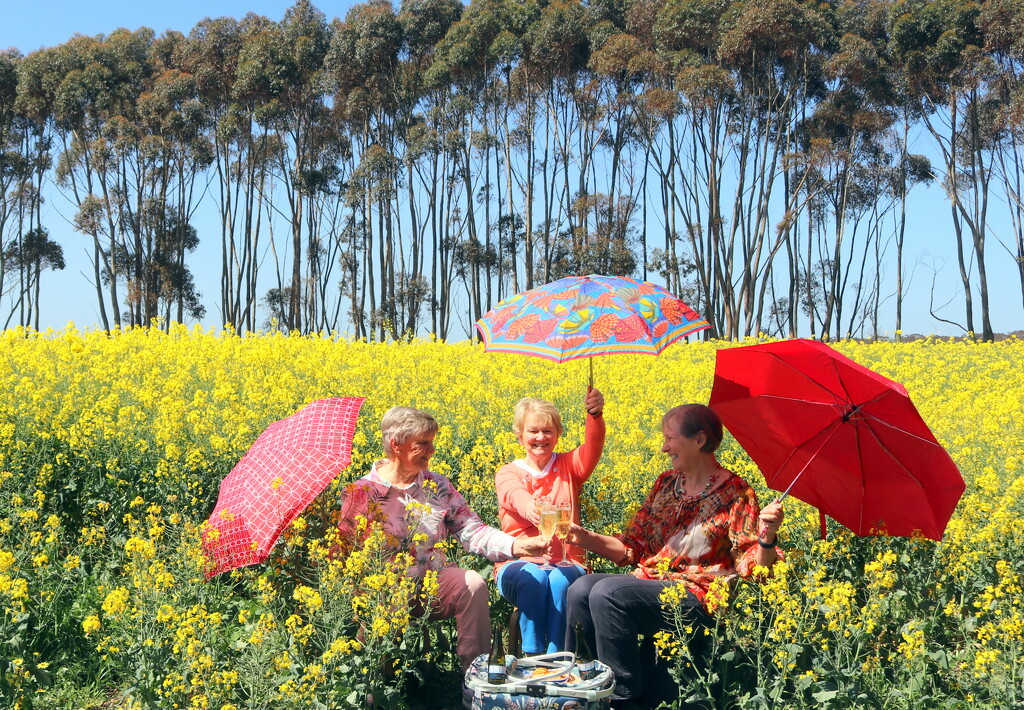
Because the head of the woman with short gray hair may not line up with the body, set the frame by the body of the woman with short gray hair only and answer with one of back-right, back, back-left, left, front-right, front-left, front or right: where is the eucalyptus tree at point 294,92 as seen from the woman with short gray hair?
back-left

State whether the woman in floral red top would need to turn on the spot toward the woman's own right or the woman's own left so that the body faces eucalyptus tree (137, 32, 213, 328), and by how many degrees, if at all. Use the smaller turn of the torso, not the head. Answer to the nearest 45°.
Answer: approximately 90° to the woman's own right

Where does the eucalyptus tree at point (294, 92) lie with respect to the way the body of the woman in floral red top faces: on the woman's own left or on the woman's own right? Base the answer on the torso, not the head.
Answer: on the woman's own right

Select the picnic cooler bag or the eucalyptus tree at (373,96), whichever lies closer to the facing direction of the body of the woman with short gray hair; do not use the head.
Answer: the picnic cooler bag

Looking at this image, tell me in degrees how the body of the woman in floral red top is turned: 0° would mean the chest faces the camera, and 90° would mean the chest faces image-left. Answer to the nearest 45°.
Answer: approximately 45°

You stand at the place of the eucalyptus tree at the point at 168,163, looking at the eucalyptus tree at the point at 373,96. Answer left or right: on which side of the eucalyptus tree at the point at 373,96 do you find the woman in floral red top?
right

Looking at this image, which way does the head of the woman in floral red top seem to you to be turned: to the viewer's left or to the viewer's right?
to the viewer's left

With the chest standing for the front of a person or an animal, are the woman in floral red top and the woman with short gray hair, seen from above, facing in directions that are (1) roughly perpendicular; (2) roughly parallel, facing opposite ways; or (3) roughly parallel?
roughly perpendicular

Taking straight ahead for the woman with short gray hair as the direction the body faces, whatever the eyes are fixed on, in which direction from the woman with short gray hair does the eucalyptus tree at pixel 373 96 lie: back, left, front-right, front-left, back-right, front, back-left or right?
back-left

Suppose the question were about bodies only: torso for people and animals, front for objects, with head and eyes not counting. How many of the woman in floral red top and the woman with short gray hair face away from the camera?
0
